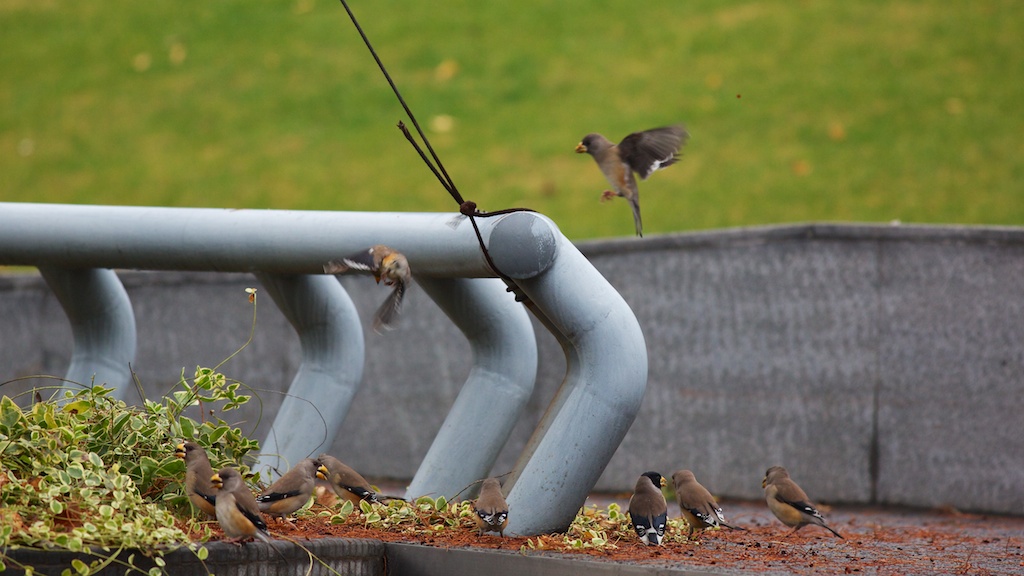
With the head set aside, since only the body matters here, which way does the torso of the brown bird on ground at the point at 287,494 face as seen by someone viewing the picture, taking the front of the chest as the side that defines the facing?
to the viewer's right

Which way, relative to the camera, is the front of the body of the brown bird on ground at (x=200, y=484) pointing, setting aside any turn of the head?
to the viewer's left

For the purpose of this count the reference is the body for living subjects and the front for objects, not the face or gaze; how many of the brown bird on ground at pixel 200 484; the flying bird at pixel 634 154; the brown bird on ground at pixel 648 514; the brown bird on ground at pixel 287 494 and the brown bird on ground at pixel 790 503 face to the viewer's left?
3

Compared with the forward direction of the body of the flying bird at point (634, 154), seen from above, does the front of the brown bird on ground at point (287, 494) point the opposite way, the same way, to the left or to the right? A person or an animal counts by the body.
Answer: the opposite way

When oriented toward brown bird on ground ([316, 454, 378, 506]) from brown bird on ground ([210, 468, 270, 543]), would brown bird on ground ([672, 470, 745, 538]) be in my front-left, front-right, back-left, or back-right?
front-right

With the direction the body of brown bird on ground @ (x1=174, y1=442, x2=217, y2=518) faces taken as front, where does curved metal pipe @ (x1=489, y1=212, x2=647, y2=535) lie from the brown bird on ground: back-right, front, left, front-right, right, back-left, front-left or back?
back

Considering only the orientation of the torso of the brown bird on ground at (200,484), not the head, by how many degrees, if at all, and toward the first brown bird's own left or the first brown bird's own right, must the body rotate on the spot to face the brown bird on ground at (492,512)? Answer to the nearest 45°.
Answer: approximately 180°

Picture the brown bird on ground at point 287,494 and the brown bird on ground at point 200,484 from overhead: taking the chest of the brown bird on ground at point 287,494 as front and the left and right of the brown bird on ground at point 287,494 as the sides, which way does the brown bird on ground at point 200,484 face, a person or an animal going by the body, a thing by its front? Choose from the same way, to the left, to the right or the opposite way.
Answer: the opposite way

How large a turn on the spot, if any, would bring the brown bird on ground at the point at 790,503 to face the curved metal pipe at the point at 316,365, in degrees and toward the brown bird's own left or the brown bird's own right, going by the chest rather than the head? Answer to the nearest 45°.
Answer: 0° — it already faces it

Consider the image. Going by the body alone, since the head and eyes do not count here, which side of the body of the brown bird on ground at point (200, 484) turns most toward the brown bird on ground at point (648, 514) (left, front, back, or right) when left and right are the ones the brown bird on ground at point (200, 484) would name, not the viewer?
back

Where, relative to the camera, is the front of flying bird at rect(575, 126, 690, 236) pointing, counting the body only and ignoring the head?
to the viewer's left
